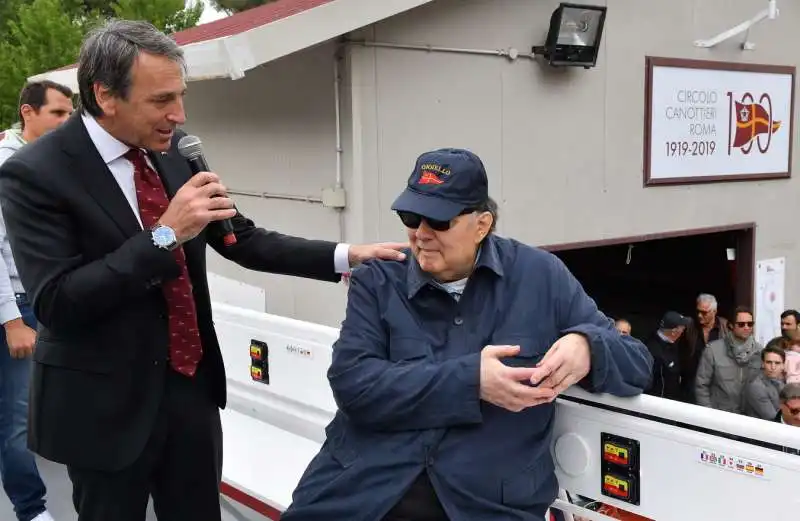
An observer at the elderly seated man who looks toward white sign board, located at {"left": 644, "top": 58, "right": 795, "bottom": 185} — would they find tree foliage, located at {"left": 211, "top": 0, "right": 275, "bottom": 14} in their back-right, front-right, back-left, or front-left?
front-left

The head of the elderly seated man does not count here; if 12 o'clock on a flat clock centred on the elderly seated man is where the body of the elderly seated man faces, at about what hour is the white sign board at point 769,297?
The white sign board is roughly at 7 o'clock from the elderly seated man.

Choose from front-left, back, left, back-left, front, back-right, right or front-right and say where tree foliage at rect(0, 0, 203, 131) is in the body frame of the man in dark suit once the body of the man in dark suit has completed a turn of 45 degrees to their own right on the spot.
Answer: back

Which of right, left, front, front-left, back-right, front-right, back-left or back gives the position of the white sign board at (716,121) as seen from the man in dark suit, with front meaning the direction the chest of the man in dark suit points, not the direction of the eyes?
left

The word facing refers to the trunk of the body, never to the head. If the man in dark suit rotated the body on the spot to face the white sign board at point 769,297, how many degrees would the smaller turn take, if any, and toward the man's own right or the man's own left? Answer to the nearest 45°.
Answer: approximately 90° to the man's own left

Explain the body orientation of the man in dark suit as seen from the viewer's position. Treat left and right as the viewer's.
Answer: facing the viewer and to the right of the viewer

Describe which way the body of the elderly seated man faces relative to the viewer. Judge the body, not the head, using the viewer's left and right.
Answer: facing the viewer

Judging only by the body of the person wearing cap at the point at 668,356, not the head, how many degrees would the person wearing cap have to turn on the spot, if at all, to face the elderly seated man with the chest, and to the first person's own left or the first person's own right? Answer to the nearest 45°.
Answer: approximately 90° to the first person's own right
